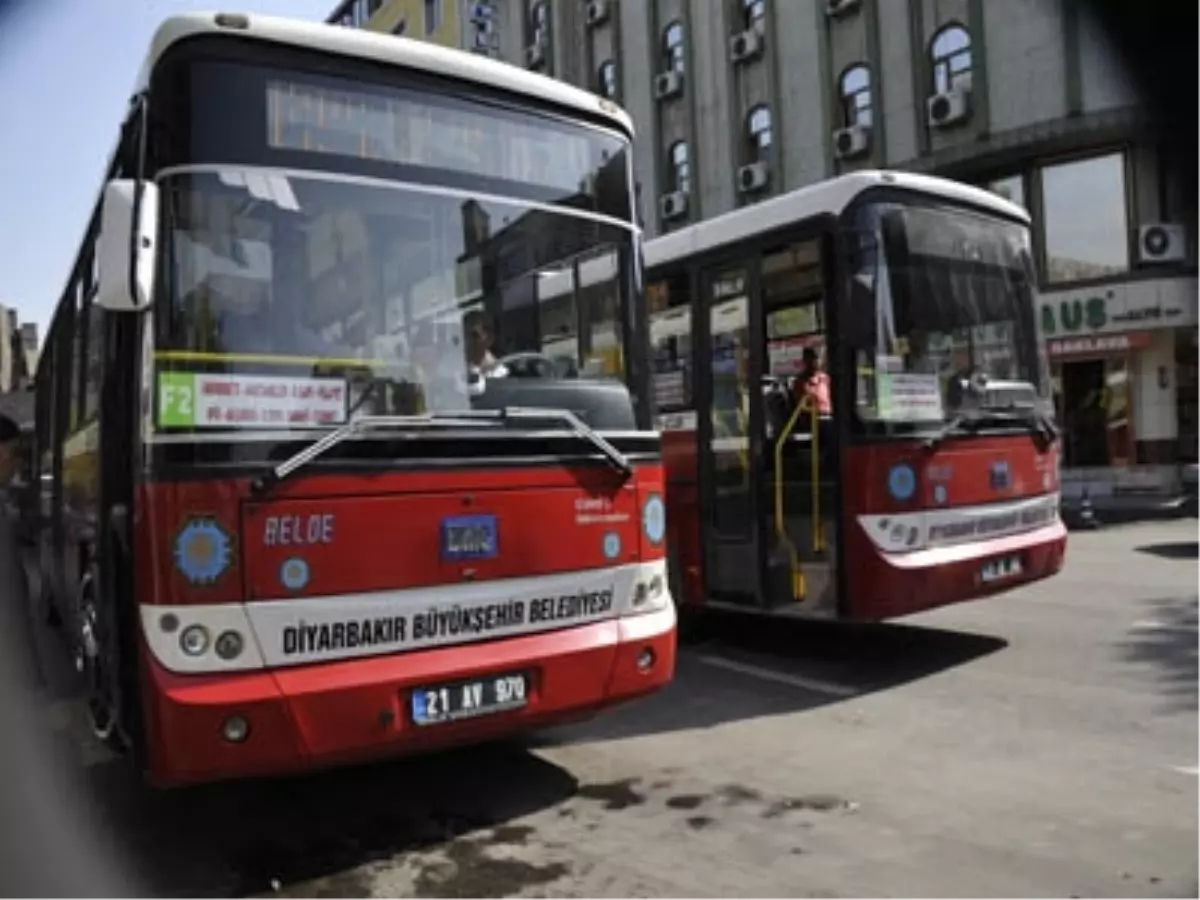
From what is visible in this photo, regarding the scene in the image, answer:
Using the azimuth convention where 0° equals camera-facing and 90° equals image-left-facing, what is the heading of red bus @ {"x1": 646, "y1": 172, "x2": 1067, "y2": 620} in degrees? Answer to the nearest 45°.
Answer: approximately 315°

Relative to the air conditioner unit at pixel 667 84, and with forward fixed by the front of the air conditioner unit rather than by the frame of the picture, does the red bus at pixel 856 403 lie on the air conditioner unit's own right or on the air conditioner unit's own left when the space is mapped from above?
on the air conditioner unit's own left

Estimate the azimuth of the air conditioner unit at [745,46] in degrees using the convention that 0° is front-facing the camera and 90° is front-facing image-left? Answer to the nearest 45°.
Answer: approximately 45°

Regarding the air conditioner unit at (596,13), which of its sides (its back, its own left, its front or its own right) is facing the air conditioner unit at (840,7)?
left

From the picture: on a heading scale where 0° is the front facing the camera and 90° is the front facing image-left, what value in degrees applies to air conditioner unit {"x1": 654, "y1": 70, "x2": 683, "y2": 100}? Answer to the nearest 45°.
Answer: approximately 45°

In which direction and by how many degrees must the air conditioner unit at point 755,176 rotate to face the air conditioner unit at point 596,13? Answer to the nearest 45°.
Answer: approximately 90° to its right

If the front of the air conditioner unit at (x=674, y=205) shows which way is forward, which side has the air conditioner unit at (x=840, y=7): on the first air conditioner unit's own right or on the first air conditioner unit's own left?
on the first air conditioner unit's own left

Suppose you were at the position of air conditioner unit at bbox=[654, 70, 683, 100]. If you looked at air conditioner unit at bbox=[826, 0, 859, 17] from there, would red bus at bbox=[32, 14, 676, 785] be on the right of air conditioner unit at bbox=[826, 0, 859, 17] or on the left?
right

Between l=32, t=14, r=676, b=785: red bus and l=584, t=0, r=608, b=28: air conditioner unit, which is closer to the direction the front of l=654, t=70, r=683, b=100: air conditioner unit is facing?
the red bus

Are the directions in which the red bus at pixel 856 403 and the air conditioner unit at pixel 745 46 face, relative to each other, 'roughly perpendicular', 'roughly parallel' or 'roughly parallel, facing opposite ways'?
roughly perpendicular

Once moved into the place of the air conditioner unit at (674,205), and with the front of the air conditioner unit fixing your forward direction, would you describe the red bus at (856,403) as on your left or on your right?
on your left
